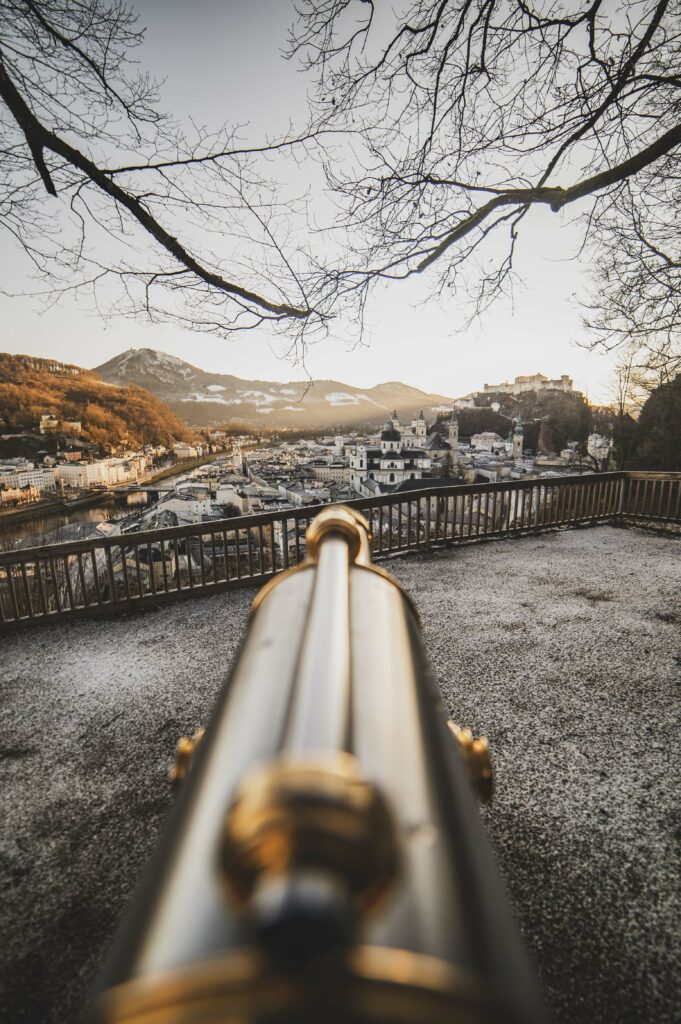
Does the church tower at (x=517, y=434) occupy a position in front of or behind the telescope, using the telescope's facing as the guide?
in front

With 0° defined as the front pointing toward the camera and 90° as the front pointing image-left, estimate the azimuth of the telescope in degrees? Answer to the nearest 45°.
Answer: approximately 180°

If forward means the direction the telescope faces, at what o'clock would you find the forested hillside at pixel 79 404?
The forested hillside is roughly at 11 o'clock from the telescope.

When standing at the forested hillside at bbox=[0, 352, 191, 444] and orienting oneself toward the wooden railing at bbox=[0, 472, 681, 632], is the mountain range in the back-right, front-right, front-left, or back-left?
back-left

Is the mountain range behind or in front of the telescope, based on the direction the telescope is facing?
in front

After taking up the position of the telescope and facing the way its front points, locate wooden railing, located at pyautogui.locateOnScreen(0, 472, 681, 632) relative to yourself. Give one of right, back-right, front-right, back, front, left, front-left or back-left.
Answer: front

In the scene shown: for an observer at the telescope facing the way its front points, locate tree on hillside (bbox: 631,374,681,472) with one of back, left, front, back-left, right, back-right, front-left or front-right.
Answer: front-right
